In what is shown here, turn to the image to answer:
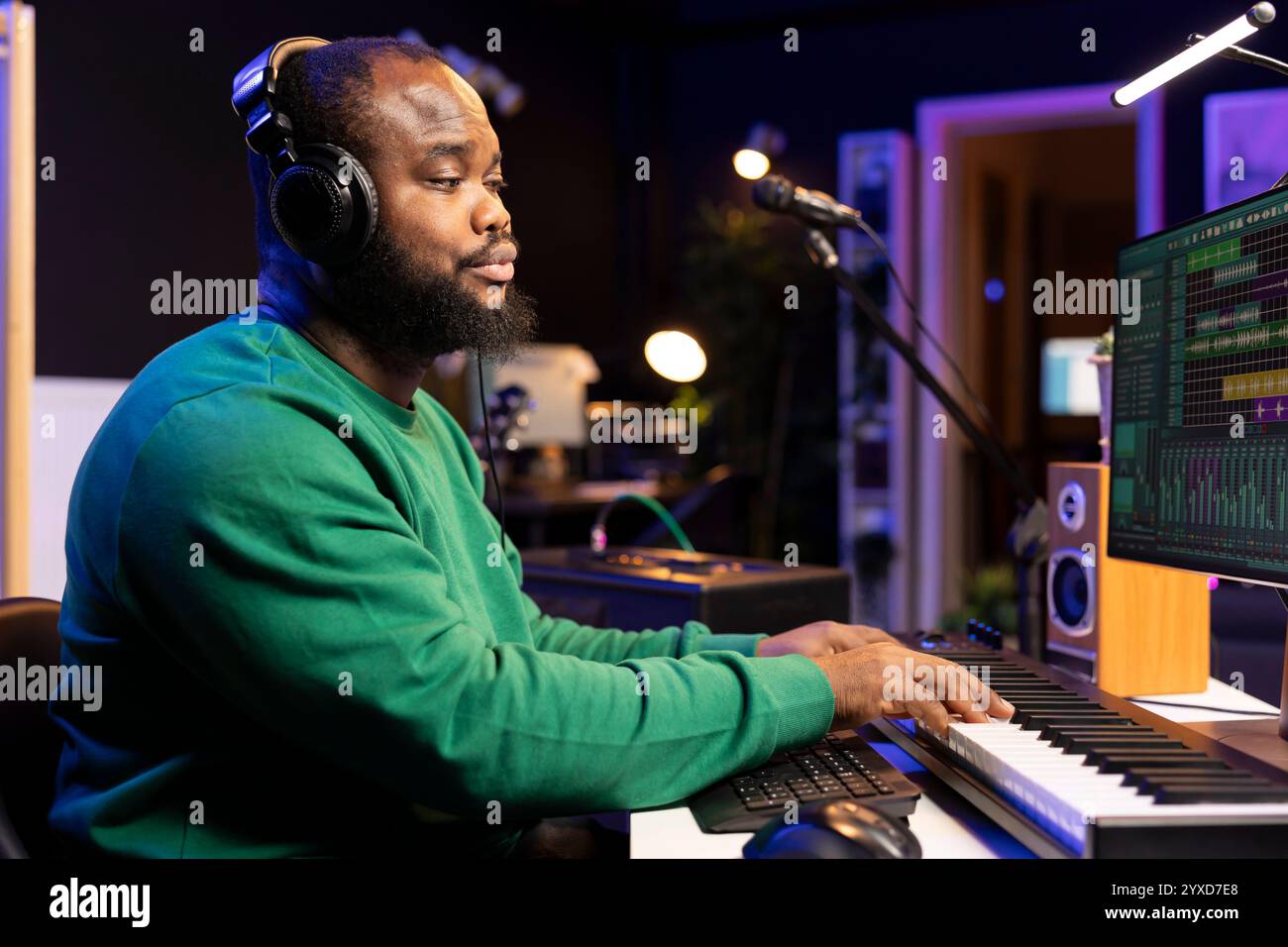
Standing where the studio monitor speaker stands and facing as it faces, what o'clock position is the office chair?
The office chair is roughly at 12 o'clock from the studio monitor speaker.

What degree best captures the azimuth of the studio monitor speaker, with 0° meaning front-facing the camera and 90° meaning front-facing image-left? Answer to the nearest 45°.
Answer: approximately 45°

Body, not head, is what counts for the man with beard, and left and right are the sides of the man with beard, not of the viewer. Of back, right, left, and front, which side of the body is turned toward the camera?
right

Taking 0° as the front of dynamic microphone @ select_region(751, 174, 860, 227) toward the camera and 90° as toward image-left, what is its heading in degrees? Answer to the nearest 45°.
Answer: approximately 90°

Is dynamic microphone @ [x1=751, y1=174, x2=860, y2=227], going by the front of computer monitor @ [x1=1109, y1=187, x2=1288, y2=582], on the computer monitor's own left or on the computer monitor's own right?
on the computer monitor's own right

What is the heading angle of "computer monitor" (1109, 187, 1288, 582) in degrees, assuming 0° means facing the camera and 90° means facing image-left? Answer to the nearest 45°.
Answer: approximately 45°

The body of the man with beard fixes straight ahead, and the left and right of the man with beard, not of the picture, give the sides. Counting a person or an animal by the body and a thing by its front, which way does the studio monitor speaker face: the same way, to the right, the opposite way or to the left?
the opposite way

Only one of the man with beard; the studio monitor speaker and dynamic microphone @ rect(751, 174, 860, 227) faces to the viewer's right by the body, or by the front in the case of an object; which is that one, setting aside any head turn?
the man with beard

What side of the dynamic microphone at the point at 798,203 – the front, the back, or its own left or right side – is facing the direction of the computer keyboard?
left

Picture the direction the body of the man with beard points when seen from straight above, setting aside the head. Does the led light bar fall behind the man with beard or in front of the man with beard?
in front

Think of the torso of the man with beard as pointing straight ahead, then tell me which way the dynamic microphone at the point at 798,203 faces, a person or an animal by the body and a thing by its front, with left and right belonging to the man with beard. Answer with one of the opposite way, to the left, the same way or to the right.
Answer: the opposite way

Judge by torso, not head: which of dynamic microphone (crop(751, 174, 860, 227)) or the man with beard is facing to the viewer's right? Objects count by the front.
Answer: the man with beard
